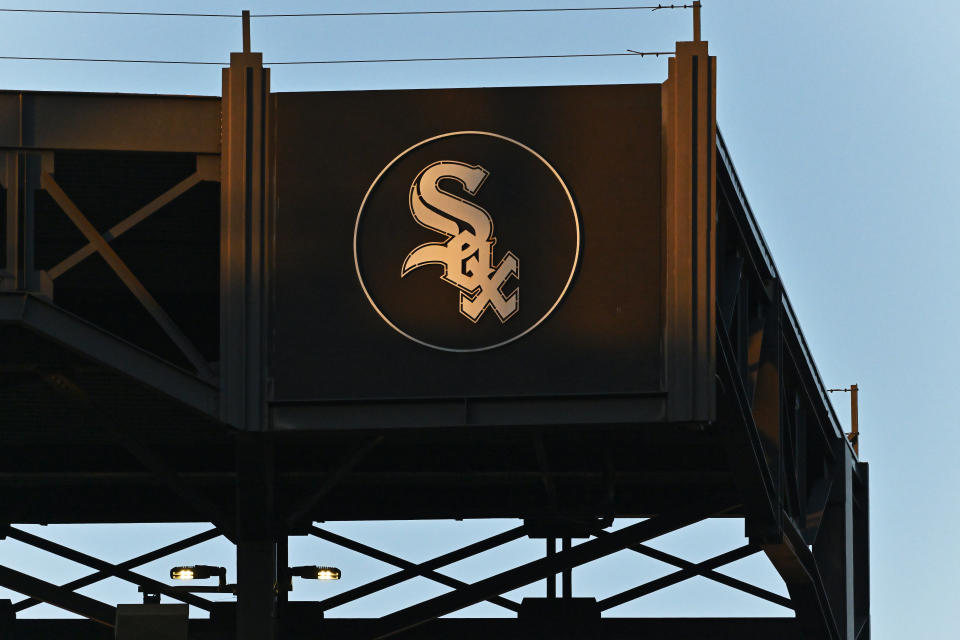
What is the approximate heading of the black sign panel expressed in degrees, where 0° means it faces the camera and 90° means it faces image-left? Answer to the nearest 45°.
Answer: approximately 0°
